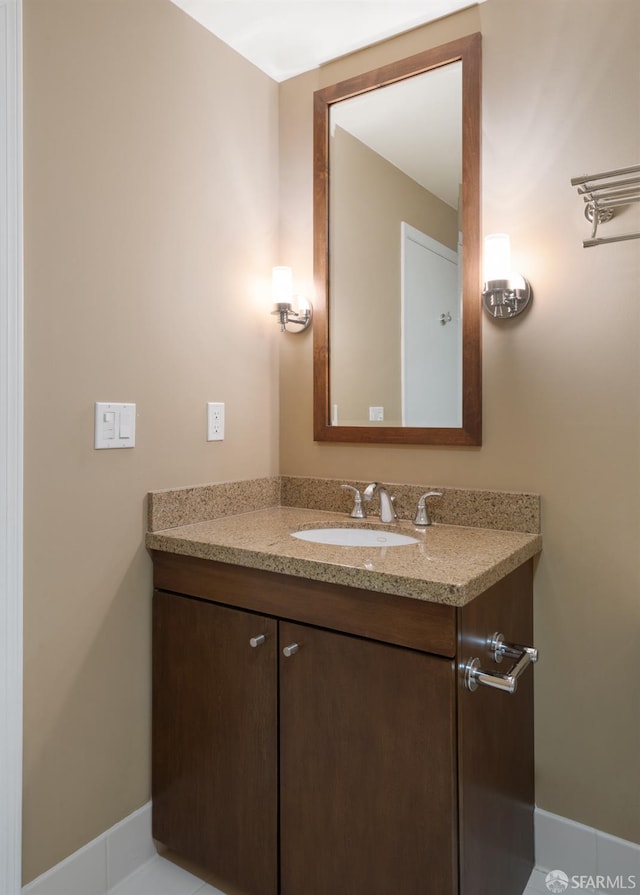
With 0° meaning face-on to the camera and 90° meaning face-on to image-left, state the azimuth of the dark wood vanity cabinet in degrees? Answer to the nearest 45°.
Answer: approximately 45°

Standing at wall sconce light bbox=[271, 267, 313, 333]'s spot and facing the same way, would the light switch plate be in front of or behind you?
in front

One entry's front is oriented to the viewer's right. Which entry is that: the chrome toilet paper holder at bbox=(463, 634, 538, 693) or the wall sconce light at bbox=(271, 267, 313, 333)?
the chrome toilet paper holder

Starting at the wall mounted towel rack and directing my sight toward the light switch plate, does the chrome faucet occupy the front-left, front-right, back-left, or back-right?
front-right

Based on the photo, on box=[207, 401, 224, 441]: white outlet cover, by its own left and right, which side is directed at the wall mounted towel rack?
front

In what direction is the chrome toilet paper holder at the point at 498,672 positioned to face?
to the viewer's right

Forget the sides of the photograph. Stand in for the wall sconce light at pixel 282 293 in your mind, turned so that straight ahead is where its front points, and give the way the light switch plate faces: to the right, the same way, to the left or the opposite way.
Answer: to the left

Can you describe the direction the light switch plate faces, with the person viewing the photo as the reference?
facing the viewer and to the right of the viewer

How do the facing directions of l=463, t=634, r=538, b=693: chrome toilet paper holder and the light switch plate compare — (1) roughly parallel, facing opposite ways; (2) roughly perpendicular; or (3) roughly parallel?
roughly parallel

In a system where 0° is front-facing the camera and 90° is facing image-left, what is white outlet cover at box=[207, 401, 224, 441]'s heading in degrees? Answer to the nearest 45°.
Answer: approximately 315°

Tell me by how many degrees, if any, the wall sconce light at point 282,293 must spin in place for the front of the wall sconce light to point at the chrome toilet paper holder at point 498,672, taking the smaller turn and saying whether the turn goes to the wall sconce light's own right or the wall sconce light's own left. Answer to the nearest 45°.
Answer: approximately 90° to the wall sconce light's own left

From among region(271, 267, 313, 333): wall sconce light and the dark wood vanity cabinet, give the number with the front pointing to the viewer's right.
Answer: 0

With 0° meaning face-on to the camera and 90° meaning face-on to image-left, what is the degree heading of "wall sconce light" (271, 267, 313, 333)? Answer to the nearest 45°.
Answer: approximately 45°

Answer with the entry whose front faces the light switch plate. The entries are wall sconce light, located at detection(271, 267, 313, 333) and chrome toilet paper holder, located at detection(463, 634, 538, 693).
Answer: the wall sconce light

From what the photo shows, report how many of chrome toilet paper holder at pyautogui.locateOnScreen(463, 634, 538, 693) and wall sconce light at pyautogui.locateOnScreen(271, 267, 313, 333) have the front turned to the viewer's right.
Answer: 1
